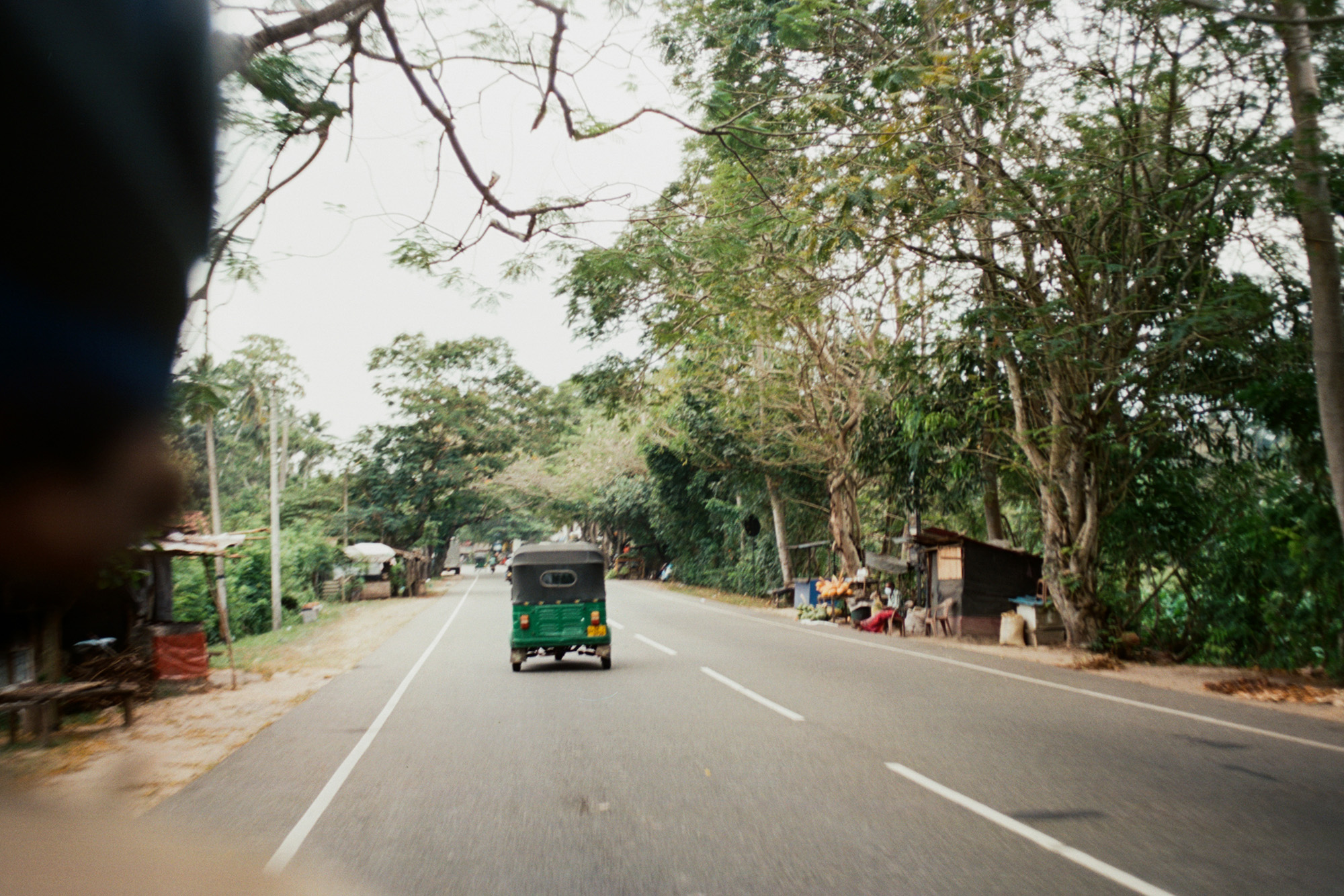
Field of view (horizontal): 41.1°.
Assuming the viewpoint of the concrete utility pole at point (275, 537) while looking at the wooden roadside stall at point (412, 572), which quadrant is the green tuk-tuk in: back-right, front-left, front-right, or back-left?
back-right

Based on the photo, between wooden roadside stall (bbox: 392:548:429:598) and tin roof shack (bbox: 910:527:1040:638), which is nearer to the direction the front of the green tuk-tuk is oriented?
the wooden roadside stall

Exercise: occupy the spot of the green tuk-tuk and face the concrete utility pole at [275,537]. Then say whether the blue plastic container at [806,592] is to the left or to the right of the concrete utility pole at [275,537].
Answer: right

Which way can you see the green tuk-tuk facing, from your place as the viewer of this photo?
facing away from the viewer

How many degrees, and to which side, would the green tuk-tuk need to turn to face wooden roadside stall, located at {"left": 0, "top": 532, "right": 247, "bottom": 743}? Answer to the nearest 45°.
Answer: approximately 90° to its left

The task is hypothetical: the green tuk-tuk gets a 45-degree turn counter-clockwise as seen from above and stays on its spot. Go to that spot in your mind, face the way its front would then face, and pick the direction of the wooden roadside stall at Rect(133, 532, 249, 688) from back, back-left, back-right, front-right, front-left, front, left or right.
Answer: front-left

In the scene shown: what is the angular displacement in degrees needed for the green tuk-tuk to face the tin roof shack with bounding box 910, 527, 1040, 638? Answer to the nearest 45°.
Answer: approximately 45° to its right

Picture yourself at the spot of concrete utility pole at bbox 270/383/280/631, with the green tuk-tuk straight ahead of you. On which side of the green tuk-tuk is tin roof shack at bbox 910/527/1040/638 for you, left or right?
left

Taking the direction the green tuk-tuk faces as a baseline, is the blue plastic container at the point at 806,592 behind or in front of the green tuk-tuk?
in front

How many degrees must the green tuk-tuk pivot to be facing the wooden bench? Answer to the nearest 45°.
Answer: approximately 135° to its left

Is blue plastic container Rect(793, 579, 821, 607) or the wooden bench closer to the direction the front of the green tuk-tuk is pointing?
the blue plastic container

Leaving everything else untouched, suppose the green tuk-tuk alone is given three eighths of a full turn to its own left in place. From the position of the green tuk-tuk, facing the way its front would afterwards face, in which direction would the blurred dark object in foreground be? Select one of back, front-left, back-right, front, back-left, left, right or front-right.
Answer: front-left

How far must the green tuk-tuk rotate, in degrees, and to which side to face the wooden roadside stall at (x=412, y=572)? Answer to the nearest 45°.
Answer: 0° — it already faces it
